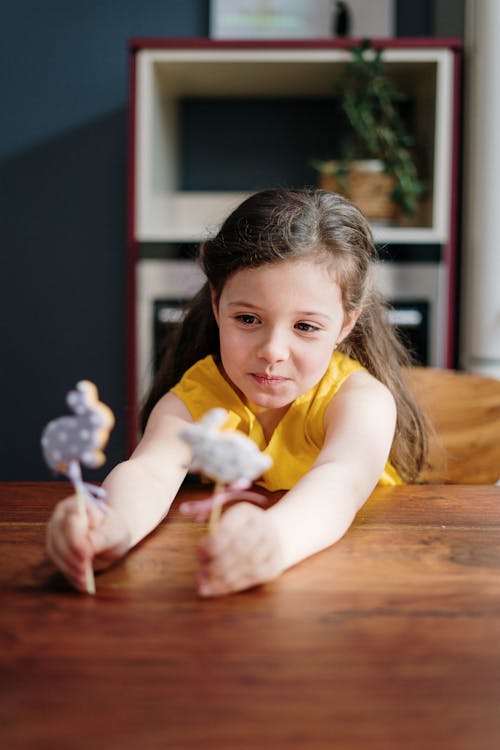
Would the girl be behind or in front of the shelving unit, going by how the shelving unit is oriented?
in front

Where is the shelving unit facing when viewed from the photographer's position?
facing the viewer
